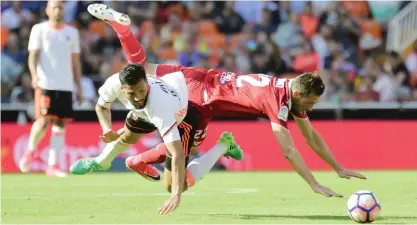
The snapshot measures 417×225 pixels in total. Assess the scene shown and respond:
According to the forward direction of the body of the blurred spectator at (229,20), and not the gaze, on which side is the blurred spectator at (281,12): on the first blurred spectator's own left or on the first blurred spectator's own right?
on the first blurred spectator's own left

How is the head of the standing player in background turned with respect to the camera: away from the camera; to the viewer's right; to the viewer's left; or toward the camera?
toward the camera

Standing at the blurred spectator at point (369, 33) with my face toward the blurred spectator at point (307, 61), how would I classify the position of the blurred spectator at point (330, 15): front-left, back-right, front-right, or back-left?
front-right

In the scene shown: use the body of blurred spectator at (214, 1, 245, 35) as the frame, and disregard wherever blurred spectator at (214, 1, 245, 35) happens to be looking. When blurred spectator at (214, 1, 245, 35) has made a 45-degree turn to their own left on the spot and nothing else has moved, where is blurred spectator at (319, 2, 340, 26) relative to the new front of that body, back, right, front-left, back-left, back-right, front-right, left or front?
front-left

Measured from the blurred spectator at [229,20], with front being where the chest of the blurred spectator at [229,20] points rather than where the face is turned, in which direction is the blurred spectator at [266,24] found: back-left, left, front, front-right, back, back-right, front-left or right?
left

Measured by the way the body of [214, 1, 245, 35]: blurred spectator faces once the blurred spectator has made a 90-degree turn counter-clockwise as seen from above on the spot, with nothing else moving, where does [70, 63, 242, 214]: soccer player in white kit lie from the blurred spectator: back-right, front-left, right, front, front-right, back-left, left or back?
right

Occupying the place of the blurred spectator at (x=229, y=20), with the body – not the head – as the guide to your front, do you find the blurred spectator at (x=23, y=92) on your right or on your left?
on your right

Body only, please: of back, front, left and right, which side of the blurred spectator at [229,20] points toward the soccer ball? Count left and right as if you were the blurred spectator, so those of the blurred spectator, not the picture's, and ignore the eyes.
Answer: front

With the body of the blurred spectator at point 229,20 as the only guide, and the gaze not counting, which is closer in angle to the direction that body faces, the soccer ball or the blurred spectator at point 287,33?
the soccer ball

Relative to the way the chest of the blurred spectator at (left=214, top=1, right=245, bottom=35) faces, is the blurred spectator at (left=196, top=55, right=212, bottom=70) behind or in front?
in front

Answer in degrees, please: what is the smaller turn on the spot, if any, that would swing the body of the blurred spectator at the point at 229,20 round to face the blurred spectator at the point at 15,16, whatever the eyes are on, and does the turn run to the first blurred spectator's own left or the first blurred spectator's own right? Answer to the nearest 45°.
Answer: approximately 90° to the first blurred spectator's own right

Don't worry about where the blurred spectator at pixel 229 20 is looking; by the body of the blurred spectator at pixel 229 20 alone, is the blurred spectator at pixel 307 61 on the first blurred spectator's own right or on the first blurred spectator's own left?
on the first blurred spectator's own left

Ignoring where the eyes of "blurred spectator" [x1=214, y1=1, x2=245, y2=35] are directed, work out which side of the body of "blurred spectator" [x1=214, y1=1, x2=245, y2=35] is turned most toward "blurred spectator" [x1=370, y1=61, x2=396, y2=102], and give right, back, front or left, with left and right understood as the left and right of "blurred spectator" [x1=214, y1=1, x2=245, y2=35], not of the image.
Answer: left

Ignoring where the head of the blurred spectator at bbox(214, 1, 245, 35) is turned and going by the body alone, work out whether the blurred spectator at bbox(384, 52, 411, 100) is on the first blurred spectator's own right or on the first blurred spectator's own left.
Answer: on the first blurred spectator's own left

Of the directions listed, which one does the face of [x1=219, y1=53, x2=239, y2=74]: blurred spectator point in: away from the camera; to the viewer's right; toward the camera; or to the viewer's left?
toward the camera

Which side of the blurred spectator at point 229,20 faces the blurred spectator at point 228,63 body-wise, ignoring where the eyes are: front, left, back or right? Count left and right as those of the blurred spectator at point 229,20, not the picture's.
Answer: front

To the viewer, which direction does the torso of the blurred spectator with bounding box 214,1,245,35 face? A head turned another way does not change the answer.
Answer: toward the camera
